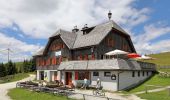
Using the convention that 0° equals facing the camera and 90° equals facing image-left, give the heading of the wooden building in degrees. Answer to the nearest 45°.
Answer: approximately 45°
